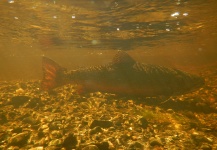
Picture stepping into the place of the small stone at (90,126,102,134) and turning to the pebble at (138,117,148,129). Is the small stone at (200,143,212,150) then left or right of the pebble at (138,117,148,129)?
right

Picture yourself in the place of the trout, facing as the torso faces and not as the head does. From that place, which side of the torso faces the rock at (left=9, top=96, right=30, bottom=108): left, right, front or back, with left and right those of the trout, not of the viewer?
back

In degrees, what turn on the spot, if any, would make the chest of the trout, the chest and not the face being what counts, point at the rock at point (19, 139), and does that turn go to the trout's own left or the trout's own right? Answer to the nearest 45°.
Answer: approximately 135° to the trout's own right

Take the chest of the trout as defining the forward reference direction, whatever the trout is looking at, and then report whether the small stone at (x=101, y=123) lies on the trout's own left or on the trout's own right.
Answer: on the trout's own right

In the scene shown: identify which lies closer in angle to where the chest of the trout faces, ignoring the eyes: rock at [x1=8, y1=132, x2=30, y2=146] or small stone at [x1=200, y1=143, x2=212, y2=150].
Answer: the small stone

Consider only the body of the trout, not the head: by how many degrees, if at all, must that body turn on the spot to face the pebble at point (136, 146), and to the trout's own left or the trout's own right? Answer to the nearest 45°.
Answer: approximately 90° to the trout's own right

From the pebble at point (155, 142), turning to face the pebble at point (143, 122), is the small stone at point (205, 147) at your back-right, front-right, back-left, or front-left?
back-right

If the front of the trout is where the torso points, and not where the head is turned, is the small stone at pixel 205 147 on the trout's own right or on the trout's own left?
on the trout's own right

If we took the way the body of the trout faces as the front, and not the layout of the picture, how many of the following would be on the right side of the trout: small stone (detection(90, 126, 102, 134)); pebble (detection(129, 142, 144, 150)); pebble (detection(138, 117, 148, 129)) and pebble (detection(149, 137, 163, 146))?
4

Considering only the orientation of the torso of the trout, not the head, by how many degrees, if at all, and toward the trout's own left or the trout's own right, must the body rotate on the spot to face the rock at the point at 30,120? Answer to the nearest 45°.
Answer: approximately 135° to the trout's own right

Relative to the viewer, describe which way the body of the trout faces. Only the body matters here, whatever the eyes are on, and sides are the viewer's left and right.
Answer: facing to the right of the viewer

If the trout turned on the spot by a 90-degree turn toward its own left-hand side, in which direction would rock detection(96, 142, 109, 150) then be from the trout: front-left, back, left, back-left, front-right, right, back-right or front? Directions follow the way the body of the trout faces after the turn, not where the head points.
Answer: back

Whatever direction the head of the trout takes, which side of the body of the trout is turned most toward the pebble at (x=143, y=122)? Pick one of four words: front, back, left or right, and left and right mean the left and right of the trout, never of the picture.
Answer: right

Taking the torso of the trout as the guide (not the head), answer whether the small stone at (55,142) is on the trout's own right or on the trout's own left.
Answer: on the trout's own right
